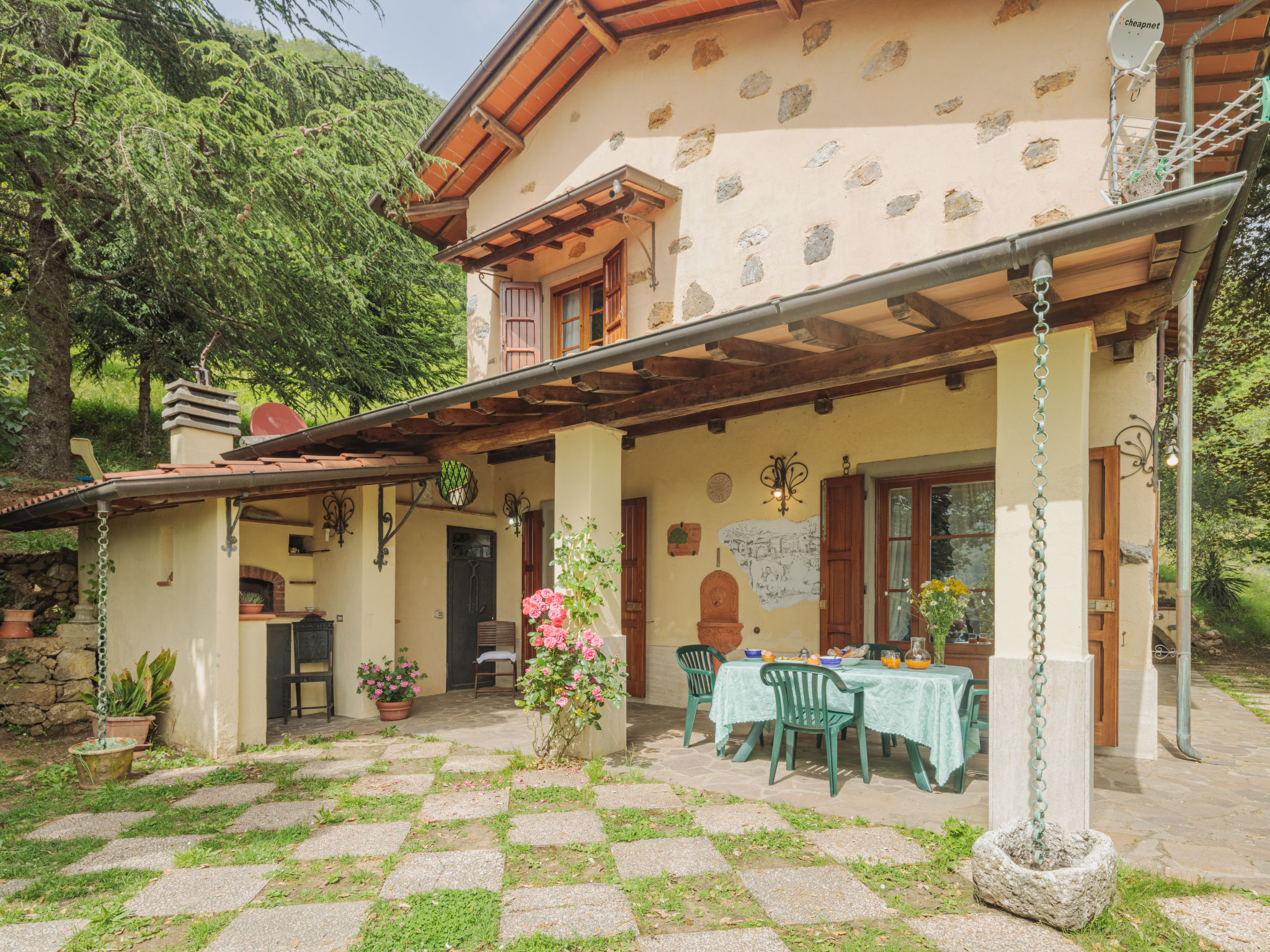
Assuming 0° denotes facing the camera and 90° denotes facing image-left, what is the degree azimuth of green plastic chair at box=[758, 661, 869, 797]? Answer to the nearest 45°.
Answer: approximately 225°

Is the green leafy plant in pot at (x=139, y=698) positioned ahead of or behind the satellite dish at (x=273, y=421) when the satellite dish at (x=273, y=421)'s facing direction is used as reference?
ahead
